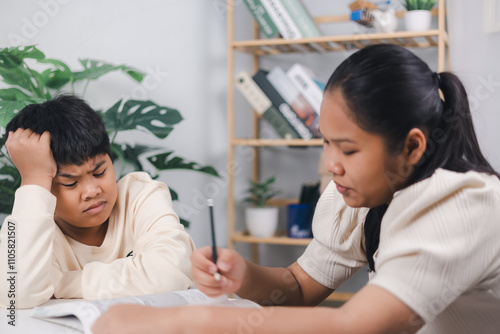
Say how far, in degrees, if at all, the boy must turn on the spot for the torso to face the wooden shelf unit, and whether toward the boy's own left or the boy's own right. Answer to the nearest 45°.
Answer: approximately 135° to the boy's own left

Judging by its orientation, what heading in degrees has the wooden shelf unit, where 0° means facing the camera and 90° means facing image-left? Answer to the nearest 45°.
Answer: approximately 0°

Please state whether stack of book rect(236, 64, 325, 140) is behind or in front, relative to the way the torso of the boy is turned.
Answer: behind

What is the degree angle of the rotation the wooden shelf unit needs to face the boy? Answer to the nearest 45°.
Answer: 0° — it already faces them

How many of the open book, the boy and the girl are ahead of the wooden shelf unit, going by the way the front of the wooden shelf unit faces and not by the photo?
3

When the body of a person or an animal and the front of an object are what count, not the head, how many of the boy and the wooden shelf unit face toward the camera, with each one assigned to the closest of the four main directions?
2

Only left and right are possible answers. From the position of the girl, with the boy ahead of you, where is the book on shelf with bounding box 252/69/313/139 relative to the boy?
right

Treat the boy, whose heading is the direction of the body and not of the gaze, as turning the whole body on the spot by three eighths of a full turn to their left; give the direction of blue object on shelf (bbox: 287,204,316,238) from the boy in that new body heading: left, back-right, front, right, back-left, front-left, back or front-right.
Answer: front

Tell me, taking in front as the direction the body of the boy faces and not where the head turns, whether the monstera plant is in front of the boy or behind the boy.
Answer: behind

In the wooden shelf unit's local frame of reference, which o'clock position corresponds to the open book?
The open book is roughly at 12 o'clock from the wooden shelf unit.

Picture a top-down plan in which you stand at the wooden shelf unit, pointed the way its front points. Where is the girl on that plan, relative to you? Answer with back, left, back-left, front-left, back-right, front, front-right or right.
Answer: front

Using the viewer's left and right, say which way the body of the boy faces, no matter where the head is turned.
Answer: facing the viewer
